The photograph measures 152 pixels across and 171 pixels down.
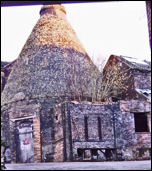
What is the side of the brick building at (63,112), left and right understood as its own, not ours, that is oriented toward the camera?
front
